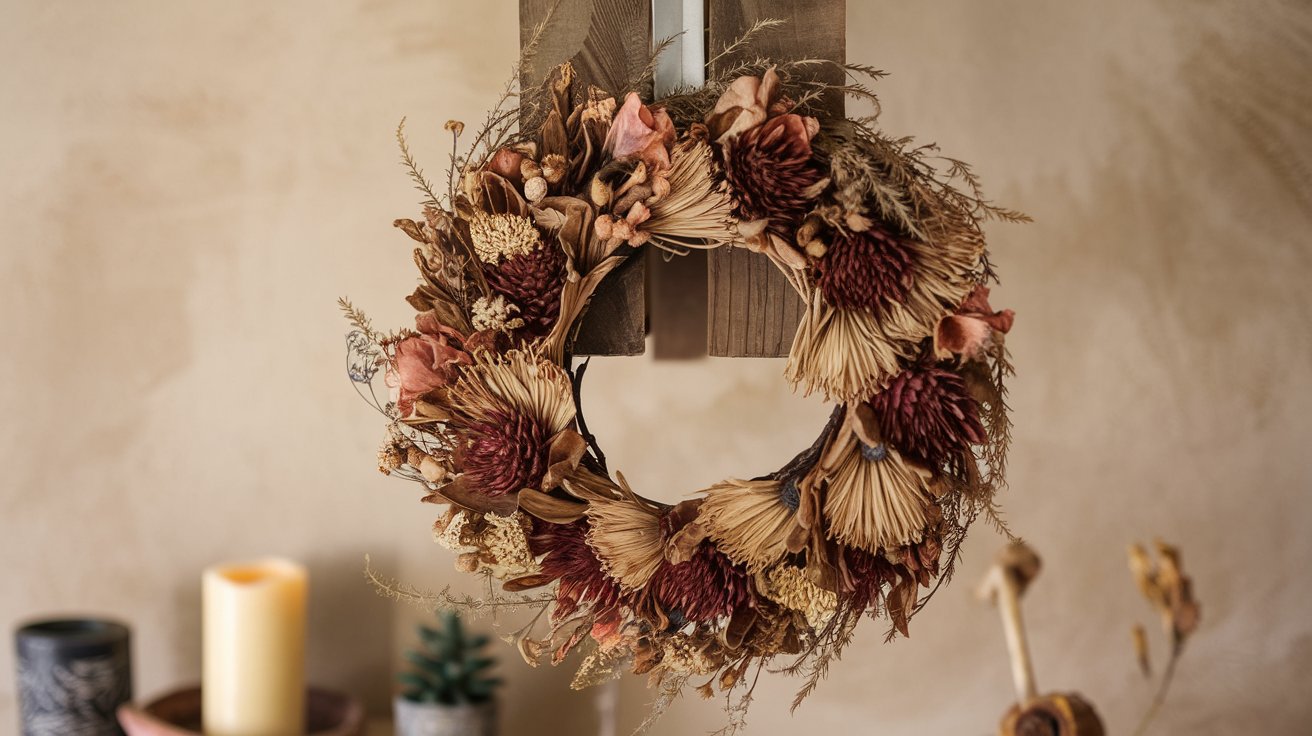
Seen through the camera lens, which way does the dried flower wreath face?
facing the viewer

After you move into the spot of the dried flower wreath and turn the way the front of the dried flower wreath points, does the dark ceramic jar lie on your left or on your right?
on your right
